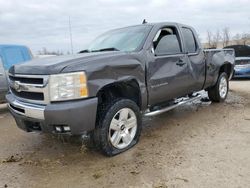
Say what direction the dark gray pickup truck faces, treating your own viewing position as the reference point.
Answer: facing the viewer and to the left of the viewer

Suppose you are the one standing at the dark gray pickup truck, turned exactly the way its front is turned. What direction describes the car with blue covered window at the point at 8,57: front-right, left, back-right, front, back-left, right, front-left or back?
right
